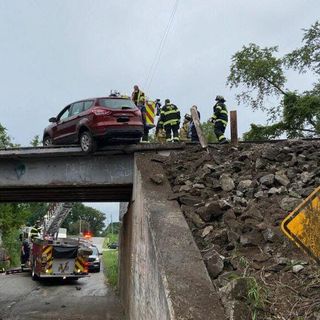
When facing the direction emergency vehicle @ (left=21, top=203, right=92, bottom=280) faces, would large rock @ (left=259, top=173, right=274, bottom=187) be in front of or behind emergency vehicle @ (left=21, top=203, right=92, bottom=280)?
behind

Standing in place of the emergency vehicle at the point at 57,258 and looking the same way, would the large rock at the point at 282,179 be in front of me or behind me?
behind

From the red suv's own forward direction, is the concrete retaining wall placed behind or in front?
behind

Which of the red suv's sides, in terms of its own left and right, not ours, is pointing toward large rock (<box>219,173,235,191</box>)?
back

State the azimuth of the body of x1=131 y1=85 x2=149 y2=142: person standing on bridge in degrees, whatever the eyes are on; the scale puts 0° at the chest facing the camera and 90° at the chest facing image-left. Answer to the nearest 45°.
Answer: approximately 90°

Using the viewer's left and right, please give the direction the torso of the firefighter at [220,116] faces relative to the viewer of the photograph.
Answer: facing to the left of the viewer

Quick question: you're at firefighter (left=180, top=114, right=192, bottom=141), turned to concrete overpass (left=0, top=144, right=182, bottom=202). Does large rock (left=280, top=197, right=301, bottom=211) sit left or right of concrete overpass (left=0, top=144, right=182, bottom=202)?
left

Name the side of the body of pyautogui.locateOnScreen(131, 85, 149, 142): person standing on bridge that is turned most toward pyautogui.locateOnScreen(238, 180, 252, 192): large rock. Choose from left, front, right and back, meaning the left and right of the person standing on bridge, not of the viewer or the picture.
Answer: left

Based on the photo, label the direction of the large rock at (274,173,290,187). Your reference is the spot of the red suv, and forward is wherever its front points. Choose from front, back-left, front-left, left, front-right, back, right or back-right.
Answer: back
